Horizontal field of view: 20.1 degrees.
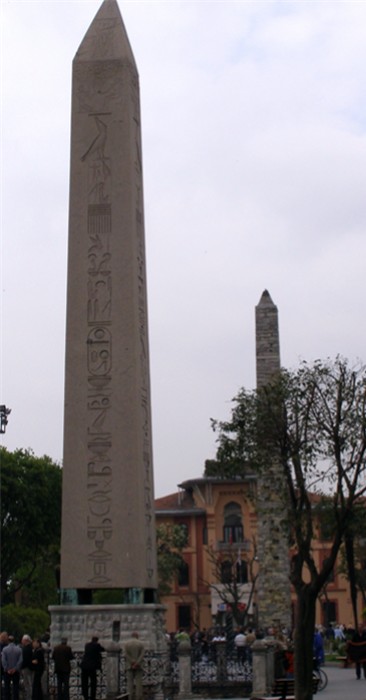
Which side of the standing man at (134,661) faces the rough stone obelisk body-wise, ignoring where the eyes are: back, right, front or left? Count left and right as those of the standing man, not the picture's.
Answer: front

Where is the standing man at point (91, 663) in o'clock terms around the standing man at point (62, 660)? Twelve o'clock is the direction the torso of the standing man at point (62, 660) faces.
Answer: the standing man at point (91, 663) is roughly at 4 o'clock from the standing man at point (62, 660).

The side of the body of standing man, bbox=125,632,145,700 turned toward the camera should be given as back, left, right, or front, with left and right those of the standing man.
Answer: back

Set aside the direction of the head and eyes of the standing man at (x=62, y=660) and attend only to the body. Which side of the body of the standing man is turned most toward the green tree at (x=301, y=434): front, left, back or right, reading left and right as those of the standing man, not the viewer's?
right

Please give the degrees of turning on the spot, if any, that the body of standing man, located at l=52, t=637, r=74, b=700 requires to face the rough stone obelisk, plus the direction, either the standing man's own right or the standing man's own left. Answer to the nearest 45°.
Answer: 0° — they already face it

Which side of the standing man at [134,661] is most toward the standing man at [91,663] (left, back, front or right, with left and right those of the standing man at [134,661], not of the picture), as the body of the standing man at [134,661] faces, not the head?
left

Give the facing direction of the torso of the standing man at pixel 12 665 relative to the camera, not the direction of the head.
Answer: away from the camera

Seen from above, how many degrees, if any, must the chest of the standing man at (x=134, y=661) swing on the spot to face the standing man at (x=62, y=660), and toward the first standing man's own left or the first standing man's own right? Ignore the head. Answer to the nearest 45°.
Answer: approximately 90° to the first standing man's own left

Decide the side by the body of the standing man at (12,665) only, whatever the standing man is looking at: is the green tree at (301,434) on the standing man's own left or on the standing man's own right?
on the standing man's own right

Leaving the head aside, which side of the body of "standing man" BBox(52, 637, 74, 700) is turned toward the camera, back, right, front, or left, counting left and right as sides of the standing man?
back
